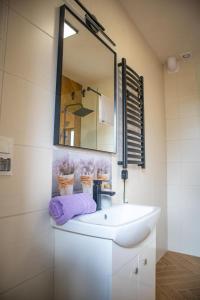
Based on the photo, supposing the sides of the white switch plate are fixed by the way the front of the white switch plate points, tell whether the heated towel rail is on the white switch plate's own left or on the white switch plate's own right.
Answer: on the white switch plate's own left

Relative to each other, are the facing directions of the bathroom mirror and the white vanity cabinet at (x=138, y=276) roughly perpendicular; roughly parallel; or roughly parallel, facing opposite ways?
roughly parallel

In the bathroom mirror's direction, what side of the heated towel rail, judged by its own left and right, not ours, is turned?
right

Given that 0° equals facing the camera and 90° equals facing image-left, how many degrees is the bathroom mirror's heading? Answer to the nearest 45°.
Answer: approximately 315°

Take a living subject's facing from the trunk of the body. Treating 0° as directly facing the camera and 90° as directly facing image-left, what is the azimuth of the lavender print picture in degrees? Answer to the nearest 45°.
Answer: approximately 315°

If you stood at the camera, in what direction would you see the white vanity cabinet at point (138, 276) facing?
facing the viewer and to the right of the viewer

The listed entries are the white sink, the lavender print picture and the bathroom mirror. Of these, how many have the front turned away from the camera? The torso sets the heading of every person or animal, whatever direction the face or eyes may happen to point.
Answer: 0

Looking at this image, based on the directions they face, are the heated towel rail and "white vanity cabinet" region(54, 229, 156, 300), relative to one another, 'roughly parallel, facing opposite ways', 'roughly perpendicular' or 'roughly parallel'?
roughly parallel
